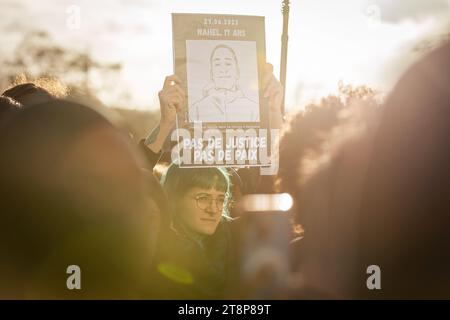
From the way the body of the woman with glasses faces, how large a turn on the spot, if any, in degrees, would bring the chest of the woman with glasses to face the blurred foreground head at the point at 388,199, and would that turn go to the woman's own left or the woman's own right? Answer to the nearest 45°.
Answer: approximately 45° to the woman's own left

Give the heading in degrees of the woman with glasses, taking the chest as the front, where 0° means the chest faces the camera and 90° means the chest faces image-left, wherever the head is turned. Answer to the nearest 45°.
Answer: approximately 315°

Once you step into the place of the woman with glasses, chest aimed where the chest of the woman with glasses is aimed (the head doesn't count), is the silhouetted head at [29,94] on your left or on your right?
on your right
